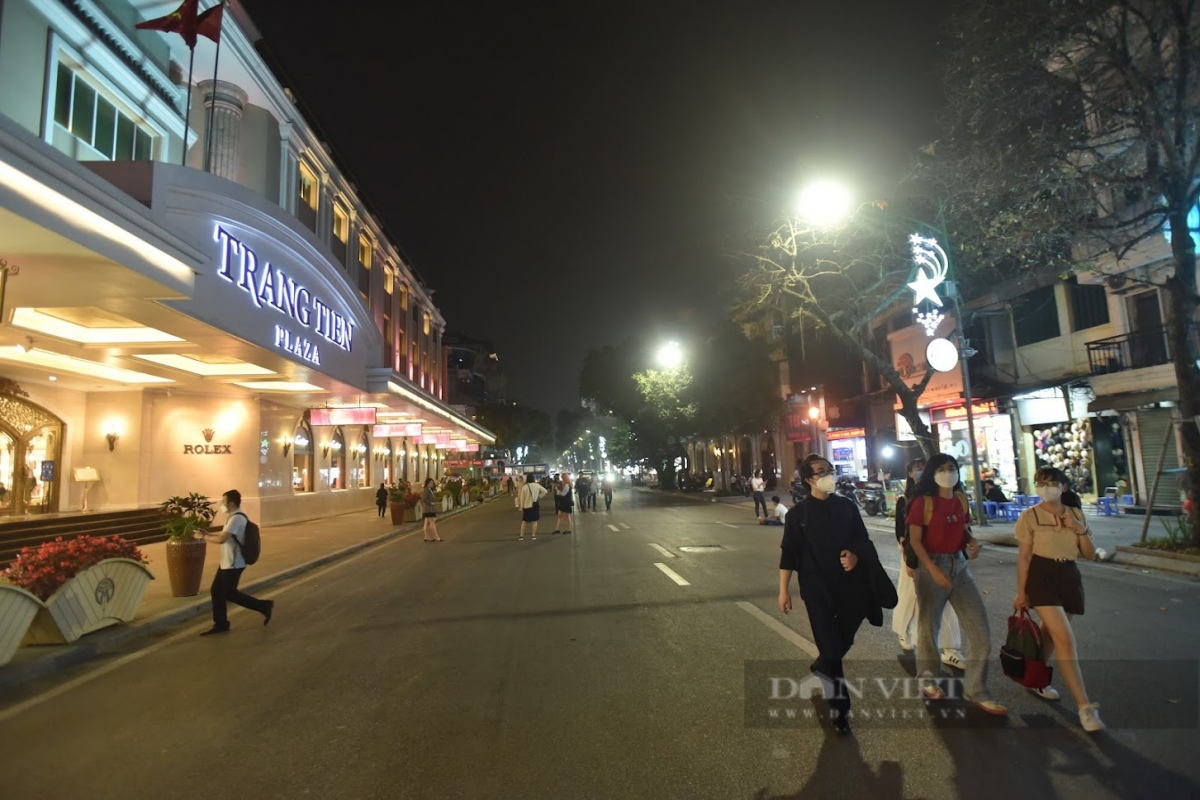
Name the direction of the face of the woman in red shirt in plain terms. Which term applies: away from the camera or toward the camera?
toward the camera

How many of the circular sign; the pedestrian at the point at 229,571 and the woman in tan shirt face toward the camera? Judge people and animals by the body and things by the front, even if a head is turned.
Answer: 2

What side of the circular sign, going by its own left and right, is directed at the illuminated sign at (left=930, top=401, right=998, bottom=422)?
back

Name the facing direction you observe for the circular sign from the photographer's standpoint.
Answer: facing the viewer

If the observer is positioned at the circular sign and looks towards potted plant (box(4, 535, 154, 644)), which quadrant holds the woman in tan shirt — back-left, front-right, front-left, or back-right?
front-left

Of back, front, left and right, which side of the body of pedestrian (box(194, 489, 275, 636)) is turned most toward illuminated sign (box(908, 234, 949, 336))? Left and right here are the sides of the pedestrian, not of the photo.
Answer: back

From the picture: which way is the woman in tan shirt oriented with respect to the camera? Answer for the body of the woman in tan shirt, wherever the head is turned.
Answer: toward the camera

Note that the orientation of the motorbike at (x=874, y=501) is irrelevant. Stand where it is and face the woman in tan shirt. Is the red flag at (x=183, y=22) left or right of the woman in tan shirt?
right

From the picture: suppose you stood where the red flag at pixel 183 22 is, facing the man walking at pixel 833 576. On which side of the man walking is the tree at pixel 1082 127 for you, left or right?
left

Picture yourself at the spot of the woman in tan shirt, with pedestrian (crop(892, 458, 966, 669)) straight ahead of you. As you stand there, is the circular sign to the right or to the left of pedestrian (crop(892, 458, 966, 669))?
right

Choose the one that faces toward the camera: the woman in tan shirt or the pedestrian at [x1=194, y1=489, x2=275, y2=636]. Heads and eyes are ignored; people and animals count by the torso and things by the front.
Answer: the woman in tan shirt

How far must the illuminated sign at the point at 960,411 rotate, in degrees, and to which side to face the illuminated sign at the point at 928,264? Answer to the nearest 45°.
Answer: approximately 45° to its left

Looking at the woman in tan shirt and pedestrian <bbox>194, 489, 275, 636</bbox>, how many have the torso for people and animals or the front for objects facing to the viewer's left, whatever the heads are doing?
1
